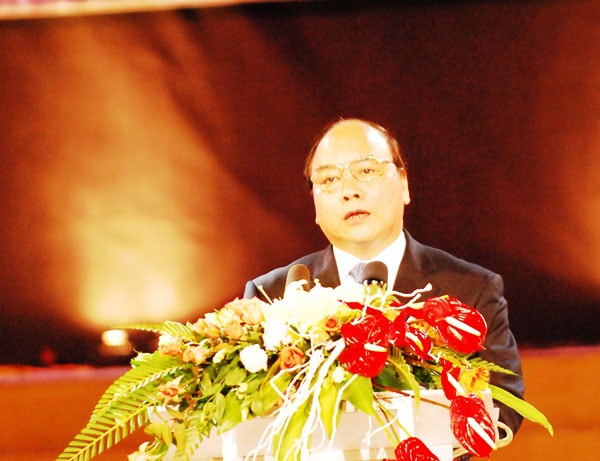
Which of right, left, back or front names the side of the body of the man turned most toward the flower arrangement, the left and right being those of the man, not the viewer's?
front

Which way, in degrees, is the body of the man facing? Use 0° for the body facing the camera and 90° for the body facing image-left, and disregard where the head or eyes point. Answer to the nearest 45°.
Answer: approximately 0°
